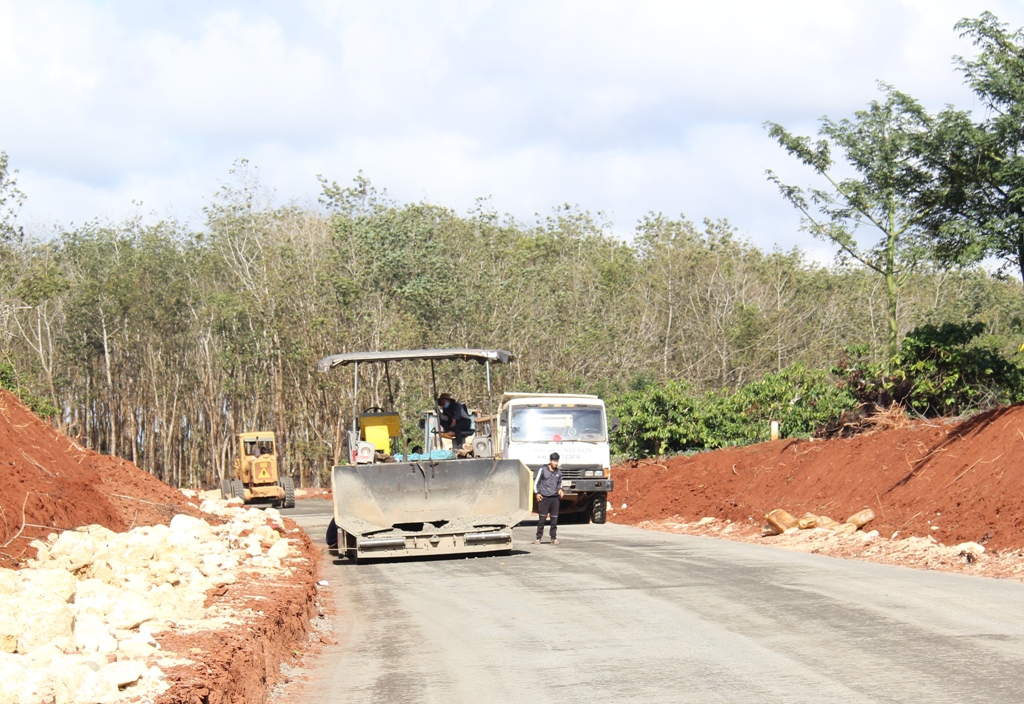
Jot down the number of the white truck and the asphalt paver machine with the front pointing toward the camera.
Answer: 2

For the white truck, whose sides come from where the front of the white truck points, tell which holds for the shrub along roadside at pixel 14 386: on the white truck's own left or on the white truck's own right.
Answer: on the white truck's own right

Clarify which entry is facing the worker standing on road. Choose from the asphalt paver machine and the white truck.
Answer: the white truck

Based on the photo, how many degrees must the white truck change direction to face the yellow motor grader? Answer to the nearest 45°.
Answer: approximately 135° to its right

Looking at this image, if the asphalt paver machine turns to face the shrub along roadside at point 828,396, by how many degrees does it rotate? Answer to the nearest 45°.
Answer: approximately 135° to its left

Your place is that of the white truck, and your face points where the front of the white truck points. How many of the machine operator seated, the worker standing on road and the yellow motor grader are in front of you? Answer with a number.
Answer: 2

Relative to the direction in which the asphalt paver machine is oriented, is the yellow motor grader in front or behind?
behind
